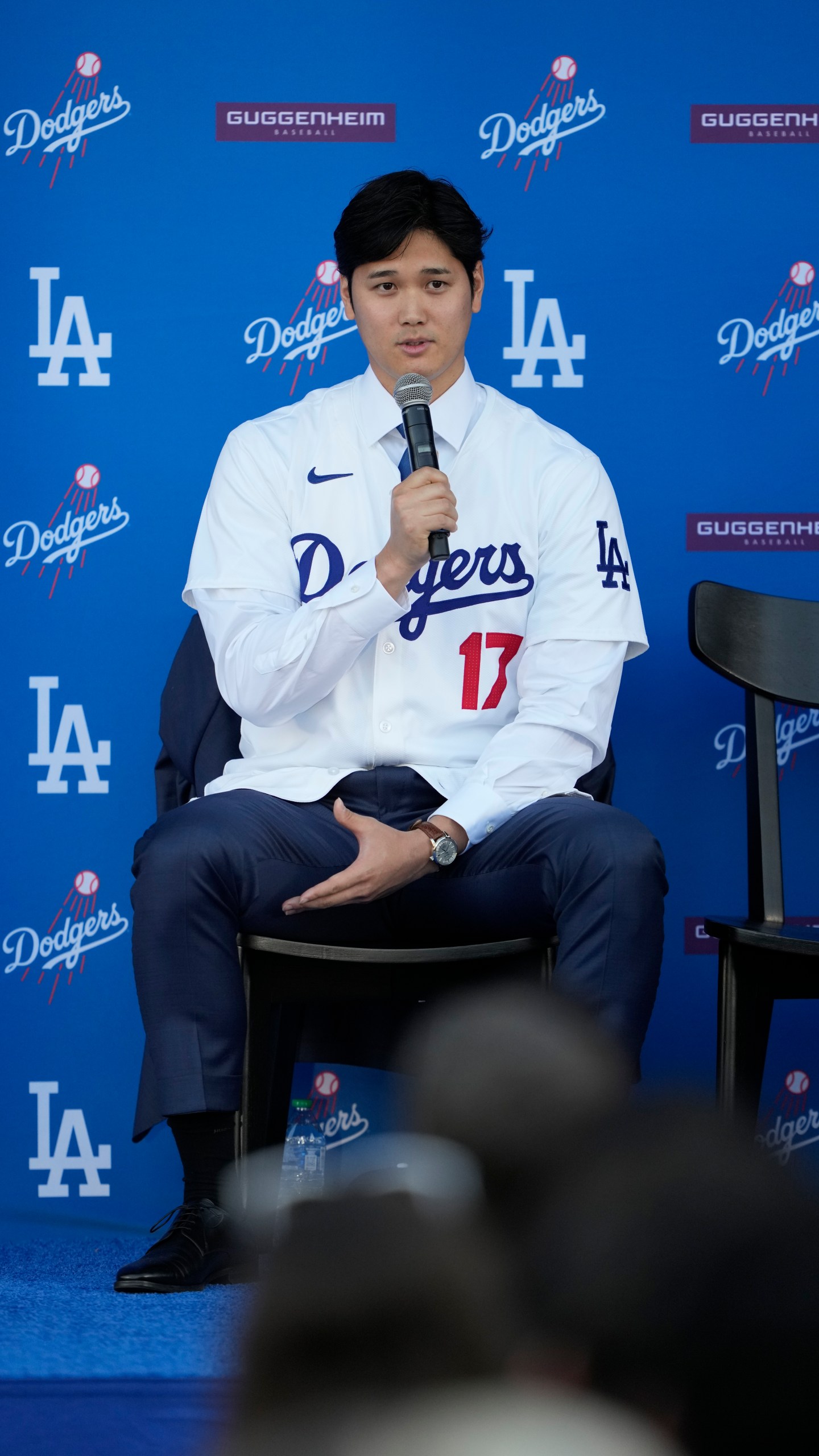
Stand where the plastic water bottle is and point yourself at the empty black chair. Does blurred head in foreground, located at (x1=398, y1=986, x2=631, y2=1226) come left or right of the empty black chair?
right

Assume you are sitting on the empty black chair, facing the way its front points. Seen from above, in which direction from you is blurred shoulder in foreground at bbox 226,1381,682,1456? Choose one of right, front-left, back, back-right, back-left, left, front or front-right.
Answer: front

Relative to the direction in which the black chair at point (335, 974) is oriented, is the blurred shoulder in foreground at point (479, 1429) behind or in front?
in front

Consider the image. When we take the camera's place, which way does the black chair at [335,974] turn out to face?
facing the viewer

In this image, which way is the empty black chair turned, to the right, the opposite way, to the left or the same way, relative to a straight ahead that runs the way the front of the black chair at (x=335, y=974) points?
the same way

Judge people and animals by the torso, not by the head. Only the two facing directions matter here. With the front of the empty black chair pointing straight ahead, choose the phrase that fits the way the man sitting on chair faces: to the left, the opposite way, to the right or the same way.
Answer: the same way

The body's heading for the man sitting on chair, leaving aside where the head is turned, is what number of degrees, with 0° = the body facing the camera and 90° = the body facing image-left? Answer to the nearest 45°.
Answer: approximately 0°

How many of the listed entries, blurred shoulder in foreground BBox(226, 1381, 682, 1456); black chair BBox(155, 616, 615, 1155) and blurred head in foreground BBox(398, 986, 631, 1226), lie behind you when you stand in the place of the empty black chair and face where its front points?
0

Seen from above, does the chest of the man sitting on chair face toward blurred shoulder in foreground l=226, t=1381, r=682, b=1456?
yes

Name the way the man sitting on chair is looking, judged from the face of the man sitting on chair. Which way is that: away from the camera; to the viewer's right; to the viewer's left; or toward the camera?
toward the camera

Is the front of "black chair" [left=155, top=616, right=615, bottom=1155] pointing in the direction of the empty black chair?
no

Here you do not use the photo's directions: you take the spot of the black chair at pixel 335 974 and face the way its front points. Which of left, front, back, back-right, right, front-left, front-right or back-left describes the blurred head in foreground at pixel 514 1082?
front

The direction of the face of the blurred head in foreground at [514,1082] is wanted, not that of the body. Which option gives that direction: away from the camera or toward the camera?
away from the camera

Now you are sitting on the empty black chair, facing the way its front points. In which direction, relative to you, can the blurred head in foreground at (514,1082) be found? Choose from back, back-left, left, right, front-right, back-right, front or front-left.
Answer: front
